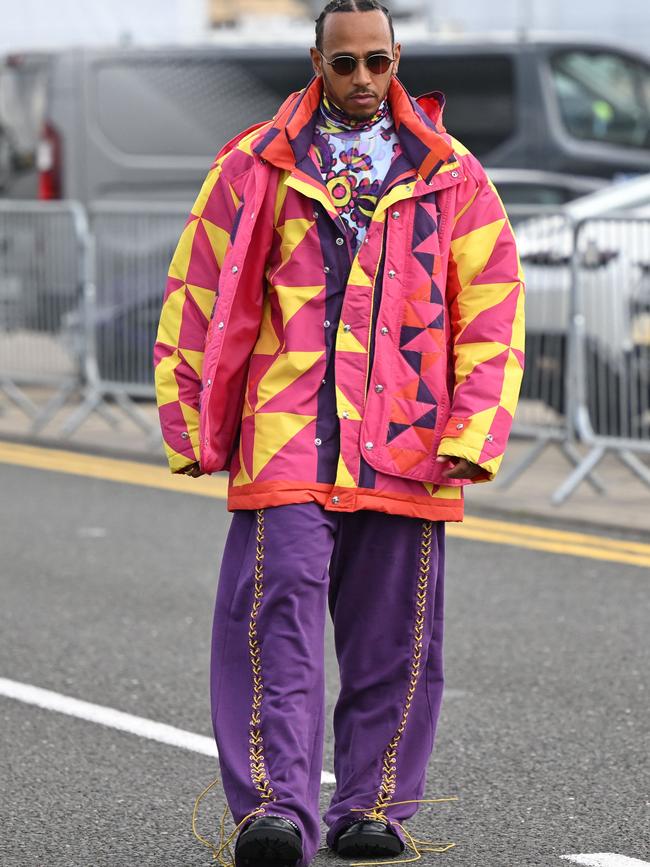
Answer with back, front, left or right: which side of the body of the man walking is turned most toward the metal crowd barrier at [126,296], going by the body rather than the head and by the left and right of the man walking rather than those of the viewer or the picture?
back

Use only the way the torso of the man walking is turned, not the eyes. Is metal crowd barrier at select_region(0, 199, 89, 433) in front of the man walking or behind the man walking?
behind

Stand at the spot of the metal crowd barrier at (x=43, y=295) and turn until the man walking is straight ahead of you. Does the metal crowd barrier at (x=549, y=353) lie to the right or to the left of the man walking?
left

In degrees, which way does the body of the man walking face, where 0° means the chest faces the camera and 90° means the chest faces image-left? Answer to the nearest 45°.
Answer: approximately 0°
